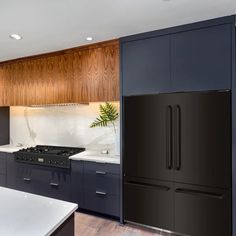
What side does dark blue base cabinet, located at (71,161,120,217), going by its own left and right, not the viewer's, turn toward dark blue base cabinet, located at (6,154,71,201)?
right

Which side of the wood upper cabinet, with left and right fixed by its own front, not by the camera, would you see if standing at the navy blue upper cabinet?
left

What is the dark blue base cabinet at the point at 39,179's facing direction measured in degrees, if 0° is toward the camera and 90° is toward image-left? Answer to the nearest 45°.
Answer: approximately 45°

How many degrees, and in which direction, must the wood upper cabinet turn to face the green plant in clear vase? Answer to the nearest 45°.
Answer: approximately 90° to its left

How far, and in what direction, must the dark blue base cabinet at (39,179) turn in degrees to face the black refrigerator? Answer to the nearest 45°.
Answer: approximately 90° to its left

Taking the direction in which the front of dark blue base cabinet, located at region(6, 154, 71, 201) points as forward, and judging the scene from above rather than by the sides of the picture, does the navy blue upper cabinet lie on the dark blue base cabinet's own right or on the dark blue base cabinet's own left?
on the dark blue base cabinet's own left

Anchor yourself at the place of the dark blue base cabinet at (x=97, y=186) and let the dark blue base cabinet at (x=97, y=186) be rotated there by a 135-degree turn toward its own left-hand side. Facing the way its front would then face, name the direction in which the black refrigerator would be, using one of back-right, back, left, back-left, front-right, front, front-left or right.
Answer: front-right

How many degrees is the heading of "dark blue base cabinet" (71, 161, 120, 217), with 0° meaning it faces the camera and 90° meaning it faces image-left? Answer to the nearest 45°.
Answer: approximately 45°

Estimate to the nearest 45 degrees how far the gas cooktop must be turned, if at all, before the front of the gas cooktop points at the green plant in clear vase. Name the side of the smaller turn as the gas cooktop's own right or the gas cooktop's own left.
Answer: approximately 90° to the gas cooktop's own left
